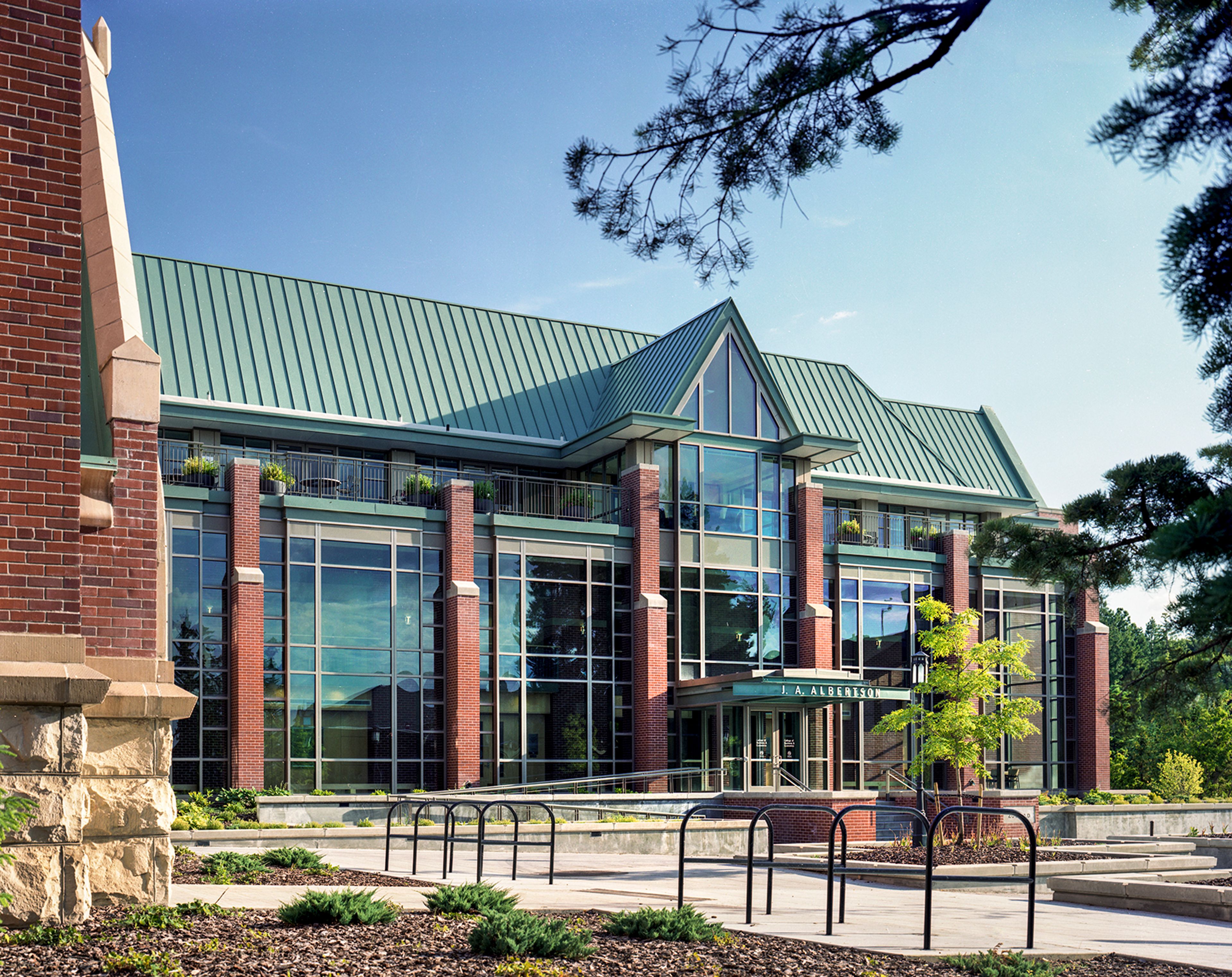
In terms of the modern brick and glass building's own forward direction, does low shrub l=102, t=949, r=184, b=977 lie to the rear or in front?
in front

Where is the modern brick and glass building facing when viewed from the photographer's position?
facing the viewer and to the right of the viewer

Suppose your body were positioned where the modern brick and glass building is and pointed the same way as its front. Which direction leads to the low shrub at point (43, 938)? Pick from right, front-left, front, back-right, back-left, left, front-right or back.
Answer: front-right

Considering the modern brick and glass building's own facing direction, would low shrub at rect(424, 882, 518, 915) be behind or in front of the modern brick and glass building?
in front

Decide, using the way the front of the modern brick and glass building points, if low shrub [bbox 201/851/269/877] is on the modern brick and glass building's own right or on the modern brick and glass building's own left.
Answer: on the modern brick and glass building's own right

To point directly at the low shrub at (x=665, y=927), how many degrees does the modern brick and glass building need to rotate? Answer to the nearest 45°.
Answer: approximately 45° to its right

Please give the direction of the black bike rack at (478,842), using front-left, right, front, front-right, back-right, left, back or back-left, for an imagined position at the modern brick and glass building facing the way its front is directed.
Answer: front-right

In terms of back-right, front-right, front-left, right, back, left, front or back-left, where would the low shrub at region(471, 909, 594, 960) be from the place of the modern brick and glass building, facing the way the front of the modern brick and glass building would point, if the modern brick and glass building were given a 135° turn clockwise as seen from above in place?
left

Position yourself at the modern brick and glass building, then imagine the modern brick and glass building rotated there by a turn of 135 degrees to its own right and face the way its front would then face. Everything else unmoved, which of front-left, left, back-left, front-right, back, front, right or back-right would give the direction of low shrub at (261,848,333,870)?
left
